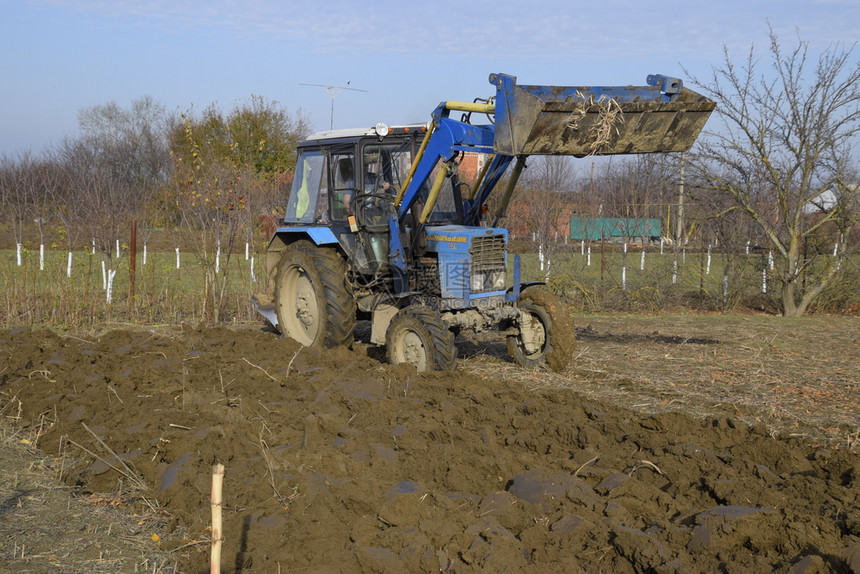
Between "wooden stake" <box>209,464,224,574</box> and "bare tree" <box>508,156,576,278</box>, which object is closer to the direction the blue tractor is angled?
the wooden stake

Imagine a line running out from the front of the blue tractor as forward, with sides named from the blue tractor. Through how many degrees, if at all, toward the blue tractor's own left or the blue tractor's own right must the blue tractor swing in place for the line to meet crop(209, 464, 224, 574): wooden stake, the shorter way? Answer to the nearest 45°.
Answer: approximately 45° to the blue tractor's own right

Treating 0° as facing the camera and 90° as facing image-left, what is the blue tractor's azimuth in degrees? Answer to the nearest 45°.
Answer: approximately 315°

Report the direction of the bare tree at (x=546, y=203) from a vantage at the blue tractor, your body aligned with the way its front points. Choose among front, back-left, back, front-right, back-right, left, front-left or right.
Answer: back-left
